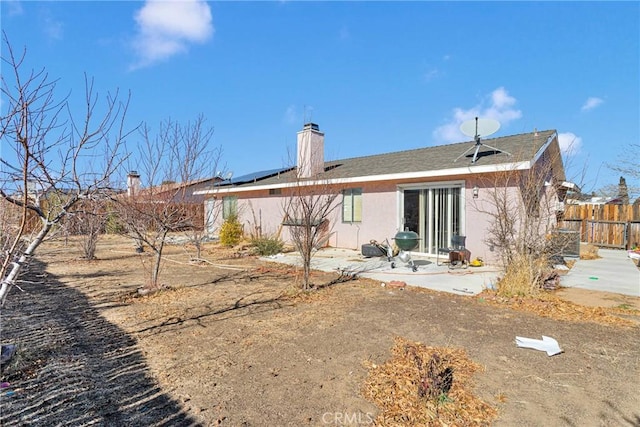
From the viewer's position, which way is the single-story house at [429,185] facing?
facing away from the viewer and to the right of the viewer

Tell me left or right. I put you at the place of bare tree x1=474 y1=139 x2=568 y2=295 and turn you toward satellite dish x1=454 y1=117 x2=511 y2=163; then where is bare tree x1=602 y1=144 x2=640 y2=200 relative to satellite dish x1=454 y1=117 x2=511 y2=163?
right

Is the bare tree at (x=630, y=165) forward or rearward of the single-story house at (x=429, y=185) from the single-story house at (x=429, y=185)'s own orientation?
forward

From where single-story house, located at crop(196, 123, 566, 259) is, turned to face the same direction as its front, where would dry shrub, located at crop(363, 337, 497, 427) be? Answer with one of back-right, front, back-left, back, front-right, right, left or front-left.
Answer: back-right

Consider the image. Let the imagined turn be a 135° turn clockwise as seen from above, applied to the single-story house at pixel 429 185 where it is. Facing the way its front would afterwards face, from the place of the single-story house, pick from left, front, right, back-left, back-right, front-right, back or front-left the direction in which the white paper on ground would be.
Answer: front
